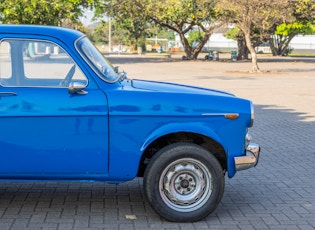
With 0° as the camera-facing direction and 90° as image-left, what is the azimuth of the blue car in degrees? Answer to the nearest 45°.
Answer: approximately 270°

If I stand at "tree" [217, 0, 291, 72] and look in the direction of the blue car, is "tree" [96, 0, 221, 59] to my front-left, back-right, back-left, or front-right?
back-right
